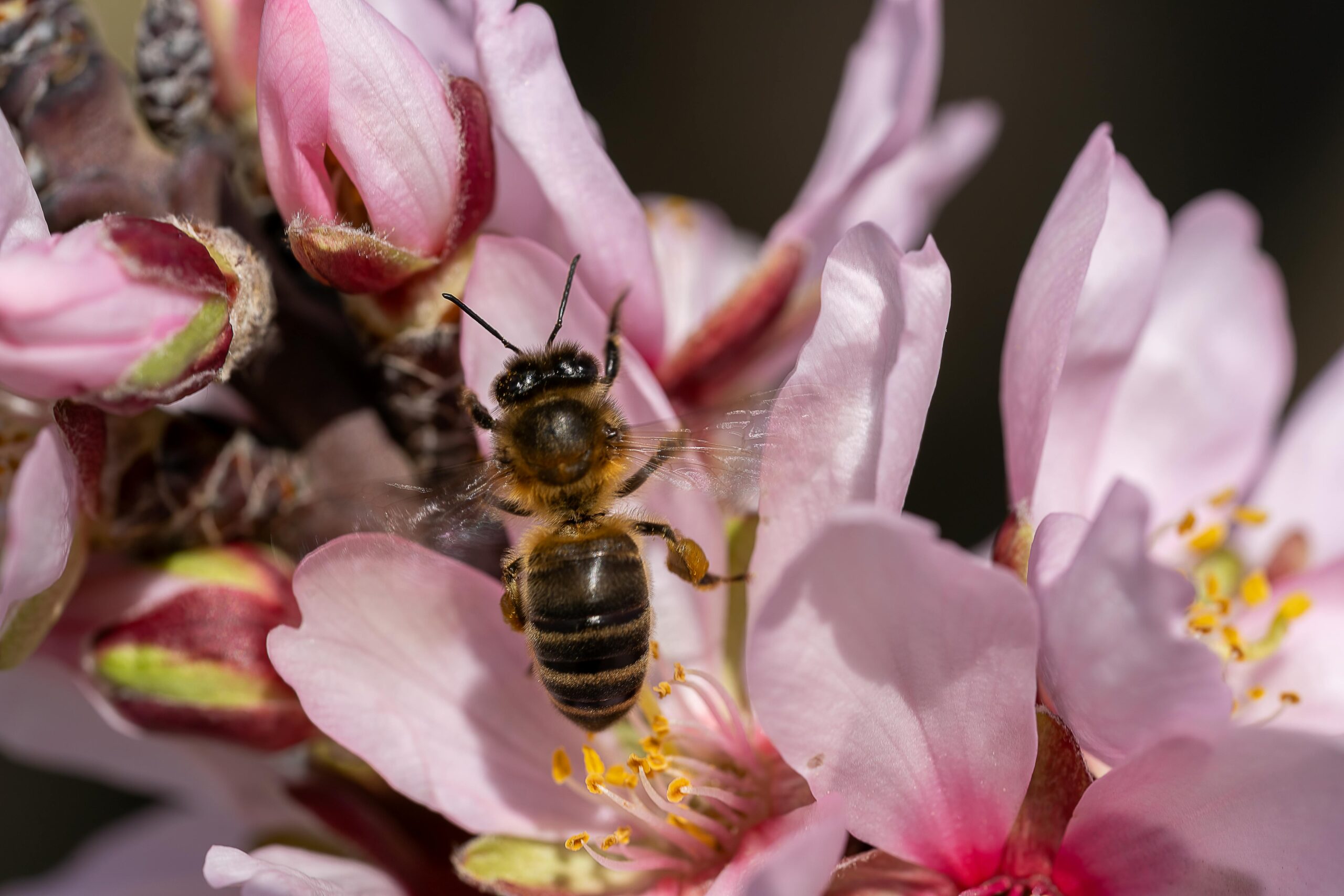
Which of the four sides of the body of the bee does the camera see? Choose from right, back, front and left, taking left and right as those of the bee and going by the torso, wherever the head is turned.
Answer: back
